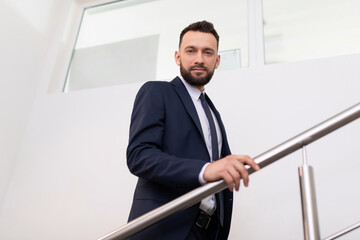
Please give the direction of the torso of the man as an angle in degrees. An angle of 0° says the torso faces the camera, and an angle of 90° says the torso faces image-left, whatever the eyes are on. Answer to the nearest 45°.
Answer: approximately 315°

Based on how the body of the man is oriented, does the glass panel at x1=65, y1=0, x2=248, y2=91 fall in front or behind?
behind
